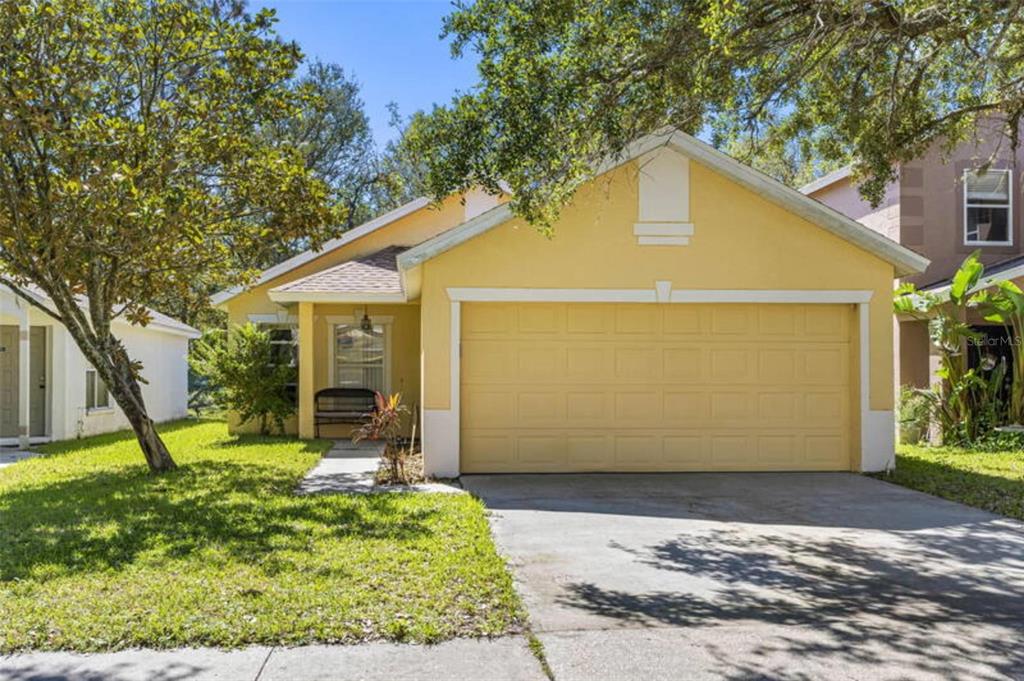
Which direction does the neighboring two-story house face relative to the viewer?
toward the camera

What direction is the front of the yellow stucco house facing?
toward the camera

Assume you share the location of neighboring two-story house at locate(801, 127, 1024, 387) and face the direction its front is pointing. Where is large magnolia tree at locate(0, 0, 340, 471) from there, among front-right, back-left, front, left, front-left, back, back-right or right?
front-right

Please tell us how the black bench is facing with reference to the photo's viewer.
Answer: facing the viewer

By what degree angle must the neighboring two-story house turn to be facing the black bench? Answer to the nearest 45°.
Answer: approximately 45° to its right

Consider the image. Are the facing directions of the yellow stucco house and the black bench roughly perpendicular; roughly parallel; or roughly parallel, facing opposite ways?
roughly parallel

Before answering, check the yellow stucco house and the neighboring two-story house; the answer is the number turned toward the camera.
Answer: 2

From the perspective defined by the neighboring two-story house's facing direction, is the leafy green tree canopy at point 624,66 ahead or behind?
ahead
